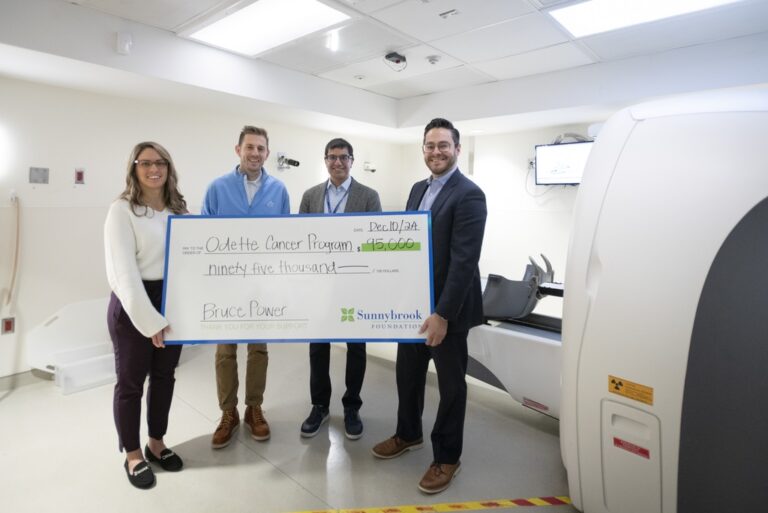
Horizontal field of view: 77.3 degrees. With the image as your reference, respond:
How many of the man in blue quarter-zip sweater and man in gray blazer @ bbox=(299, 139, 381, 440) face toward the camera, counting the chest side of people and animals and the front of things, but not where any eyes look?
2

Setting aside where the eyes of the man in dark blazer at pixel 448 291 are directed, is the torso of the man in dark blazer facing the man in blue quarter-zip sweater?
no

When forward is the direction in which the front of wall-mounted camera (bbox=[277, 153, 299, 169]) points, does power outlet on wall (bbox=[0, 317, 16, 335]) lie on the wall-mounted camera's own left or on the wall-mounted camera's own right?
on the wall-mounted camera's own right

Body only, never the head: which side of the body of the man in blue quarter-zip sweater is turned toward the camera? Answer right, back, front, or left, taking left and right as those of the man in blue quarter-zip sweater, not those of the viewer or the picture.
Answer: front

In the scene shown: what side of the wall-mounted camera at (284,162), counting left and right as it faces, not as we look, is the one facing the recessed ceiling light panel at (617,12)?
front

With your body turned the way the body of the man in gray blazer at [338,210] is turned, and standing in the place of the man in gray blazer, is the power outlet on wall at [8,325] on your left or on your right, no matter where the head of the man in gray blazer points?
on your right

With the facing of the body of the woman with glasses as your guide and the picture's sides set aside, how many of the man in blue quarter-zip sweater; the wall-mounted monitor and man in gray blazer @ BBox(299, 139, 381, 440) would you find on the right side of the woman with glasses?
0

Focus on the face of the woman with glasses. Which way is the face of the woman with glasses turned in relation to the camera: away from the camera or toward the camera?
toward the camera

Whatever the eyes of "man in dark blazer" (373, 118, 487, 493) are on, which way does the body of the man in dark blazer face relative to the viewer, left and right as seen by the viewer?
facing the viewer and to the left of the viewer

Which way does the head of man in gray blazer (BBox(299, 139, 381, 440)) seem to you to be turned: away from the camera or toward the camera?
toward the camera

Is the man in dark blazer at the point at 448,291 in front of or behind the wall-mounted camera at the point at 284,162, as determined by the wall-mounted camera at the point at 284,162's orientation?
in front

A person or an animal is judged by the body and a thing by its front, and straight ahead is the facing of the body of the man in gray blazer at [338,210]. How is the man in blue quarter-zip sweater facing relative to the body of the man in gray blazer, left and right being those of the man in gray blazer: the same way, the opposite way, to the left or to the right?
the same way

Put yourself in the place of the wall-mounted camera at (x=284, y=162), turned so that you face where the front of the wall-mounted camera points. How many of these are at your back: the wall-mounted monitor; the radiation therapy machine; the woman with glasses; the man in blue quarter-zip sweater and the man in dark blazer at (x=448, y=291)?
0

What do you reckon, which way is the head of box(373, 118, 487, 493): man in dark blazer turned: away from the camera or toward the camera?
toward the camera

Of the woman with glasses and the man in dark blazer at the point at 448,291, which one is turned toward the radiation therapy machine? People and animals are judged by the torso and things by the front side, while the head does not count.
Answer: the woman with glasses

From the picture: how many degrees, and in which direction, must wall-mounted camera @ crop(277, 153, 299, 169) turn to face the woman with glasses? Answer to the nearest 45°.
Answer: approximately 45° to its right

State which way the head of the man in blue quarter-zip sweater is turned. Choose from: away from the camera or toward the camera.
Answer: toward the camera
